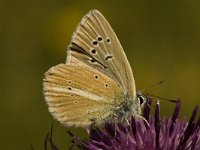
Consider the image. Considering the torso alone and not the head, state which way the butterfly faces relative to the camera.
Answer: to the viewer's right
